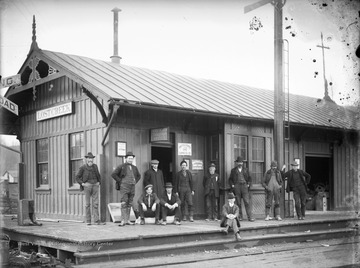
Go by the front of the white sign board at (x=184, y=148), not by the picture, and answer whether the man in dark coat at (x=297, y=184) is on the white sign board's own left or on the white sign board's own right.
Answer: on the white sign board's own left

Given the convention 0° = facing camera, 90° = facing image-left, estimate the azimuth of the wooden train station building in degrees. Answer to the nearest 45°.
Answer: approximately 315°

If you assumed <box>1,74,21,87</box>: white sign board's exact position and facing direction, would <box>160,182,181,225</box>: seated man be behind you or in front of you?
behind

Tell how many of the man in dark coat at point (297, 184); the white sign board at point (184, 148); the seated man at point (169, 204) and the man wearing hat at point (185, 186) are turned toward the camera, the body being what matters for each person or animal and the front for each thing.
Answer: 4

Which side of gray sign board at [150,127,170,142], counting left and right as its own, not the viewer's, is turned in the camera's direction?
front

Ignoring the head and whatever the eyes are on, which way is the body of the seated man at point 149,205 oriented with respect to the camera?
toward the camera

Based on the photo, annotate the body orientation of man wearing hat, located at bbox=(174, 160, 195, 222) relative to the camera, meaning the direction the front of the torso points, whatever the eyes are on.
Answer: toward the camera

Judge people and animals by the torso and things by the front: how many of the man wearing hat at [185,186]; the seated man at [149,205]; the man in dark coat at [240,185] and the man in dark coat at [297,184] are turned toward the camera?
4

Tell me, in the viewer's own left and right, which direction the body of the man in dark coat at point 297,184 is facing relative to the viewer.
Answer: facing the viewer

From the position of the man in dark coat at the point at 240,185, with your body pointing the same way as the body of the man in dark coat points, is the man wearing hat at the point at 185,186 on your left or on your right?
on your right
